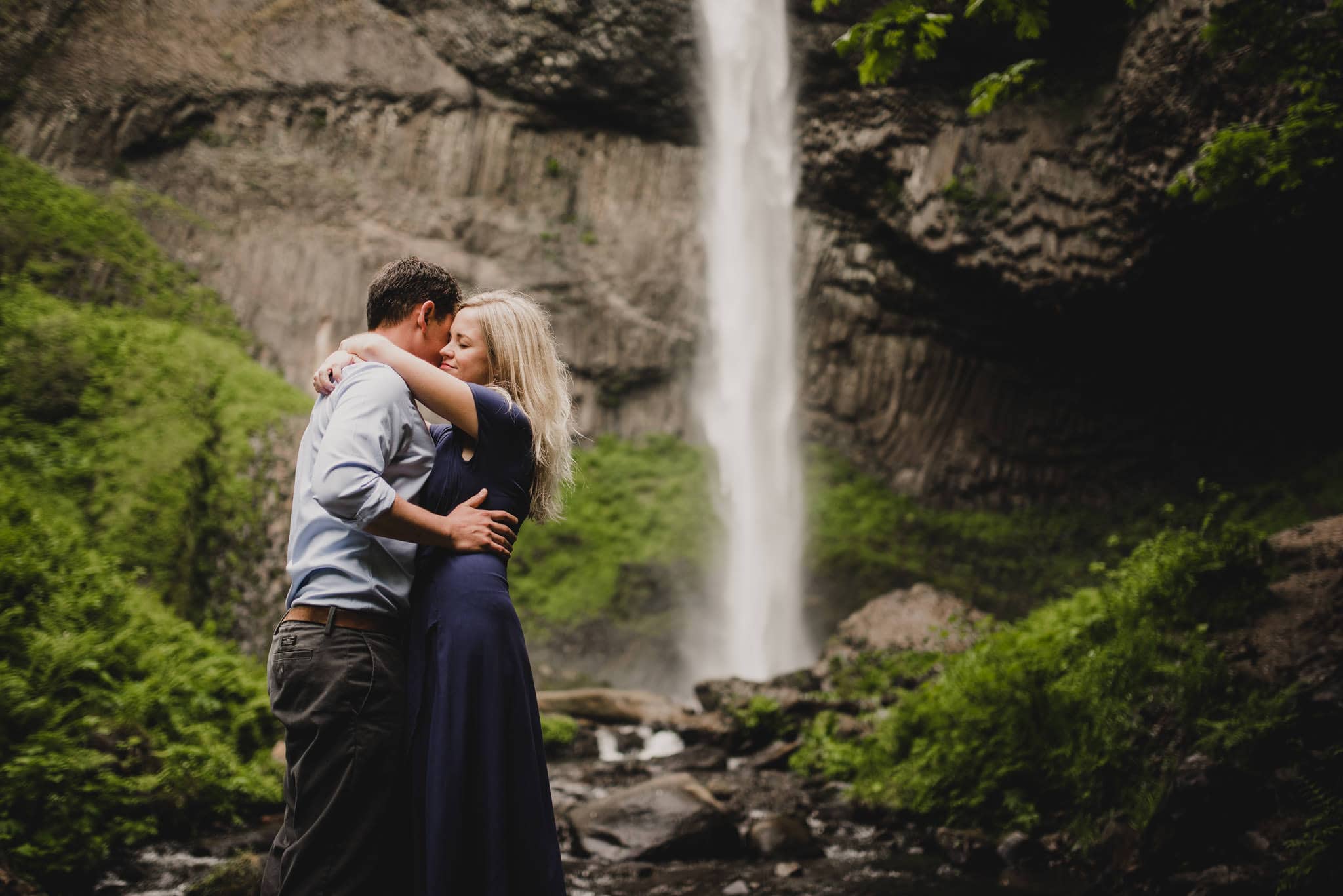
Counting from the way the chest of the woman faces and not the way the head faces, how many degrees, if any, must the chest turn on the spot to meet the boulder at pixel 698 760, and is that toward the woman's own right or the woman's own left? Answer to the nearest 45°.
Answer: approximately 90° to the woman's own right

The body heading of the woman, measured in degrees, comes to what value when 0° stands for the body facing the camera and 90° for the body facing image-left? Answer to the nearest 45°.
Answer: approximately 90°

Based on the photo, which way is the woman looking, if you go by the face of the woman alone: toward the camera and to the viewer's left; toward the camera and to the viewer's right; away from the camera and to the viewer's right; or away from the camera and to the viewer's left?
toward the camera and to the viewer's left

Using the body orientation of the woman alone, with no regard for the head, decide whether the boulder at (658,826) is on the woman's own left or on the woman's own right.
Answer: on the woman's own right

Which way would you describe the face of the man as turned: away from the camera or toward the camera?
away from the camera

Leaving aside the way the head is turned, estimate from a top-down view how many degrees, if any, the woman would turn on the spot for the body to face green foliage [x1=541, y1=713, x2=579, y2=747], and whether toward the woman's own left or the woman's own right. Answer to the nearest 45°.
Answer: approximately 90° to the woman's own right
